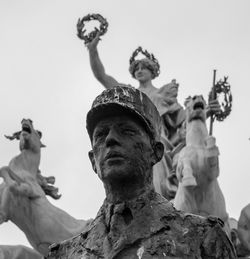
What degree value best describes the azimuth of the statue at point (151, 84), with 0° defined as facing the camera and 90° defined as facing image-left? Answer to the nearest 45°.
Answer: approximately 0°

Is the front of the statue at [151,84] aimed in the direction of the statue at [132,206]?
yes

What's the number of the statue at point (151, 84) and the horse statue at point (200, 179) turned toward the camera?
2

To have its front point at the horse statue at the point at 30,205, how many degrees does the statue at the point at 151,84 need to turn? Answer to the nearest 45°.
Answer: approximately 45° to its right
